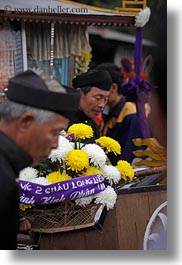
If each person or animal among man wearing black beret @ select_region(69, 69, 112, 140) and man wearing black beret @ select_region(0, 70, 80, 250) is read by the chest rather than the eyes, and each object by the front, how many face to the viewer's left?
0

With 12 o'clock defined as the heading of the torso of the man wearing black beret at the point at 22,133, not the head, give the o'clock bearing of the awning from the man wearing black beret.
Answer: The awning is roughly at 9 o'clock from the man wearing black beret.

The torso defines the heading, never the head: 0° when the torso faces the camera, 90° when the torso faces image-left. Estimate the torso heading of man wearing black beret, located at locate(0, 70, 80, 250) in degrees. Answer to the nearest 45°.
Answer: approximately 270°

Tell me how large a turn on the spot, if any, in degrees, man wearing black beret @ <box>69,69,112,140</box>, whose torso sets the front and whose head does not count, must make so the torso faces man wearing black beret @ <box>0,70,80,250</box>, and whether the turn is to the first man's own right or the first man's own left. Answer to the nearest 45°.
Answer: approximately 45° to the first man's own right

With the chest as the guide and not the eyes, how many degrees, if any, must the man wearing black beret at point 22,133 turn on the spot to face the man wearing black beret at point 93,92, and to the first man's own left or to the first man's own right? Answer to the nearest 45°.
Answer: approximately 90° to the first man's own left

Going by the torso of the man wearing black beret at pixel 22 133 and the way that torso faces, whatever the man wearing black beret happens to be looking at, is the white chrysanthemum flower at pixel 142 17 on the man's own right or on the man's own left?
on the man's own left
